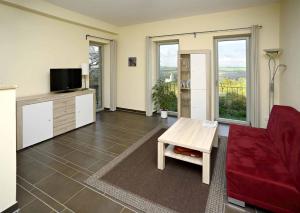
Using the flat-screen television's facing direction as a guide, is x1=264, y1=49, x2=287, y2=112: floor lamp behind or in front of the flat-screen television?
in front

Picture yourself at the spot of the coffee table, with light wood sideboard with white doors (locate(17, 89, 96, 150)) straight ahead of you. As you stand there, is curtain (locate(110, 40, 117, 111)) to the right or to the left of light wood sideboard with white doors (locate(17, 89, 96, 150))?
right

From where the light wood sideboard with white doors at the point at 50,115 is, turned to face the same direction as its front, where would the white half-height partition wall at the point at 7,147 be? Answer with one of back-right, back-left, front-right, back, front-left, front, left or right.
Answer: front-right

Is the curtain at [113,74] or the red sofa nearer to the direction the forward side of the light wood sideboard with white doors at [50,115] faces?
the red sofa

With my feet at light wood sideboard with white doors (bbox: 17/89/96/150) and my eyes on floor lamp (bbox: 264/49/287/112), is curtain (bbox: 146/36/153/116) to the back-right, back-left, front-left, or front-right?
front-left

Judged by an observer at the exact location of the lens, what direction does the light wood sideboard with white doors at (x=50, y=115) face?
facing the viewer and to the right of the viewer

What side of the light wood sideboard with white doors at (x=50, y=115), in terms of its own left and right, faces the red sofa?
front
